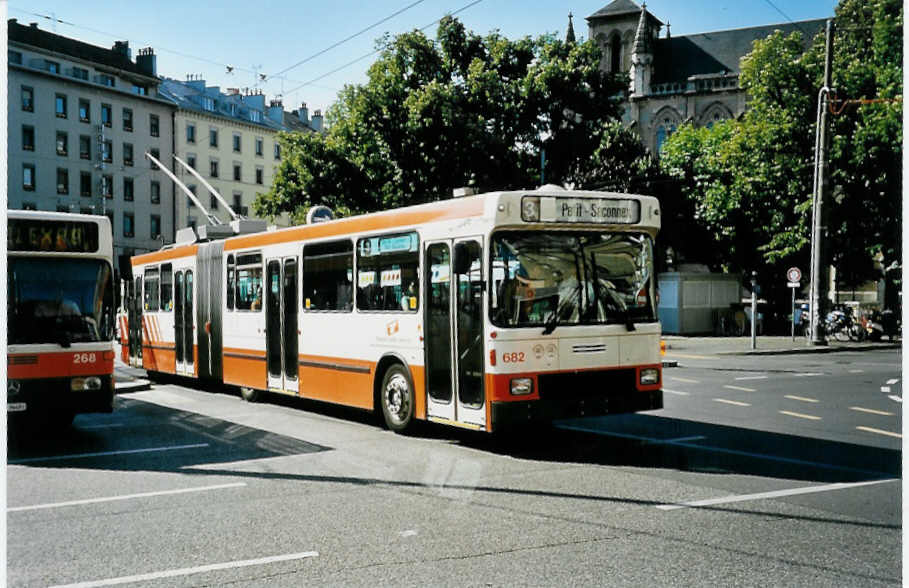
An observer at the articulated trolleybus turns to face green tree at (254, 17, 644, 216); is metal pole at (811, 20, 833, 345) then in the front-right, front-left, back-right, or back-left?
front-right

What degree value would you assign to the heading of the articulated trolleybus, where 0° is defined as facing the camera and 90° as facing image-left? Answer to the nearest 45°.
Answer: approximately 315°

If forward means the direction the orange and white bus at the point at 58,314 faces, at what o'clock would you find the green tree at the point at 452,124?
The green tree is roughly at 7 o'clock from the orange and white bus.

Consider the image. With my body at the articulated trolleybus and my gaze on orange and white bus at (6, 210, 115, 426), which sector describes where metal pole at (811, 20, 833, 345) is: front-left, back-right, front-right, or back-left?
back-right

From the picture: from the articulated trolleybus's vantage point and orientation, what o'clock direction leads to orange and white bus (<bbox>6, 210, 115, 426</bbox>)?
The orange and white bus is roughly at 5 o'clock from the articulated trolleybus.

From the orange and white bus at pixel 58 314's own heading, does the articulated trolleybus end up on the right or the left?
on its left

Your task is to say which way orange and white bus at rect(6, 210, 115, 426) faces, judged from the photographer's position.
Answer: facing the viewer

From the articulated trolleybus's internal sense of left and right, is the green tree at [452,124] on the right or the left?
on its left

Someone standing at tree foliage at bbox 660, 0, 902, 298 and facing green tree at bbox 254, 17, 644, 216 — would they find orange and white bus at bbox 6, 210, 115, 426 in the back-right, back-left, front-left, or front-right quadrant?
front-left

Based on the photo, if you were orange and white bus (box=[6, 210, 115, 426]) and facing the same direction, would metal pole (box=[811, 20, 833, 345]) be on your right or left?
on your left

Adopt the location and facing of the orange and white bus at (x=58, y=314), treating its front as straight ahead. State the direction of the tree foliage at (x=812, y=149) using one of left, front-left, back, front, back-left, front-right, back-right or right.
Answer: back-left

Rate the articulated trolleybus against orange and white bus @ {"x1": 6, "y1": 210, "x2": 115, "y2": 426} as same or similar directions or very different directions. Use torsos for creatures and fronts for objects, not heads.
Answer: same or similar directions

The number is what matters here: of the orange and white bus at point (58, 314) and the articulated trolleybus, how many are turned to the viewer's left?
0
